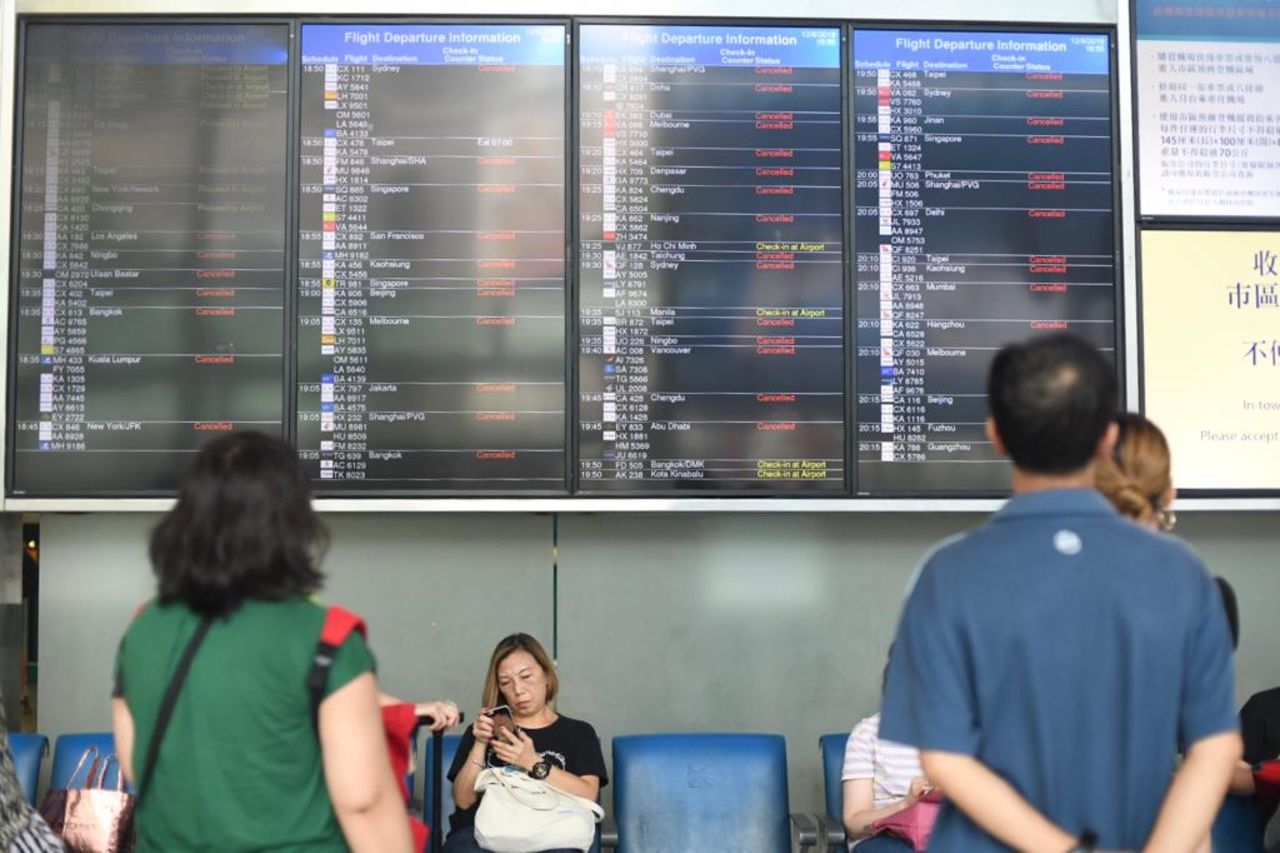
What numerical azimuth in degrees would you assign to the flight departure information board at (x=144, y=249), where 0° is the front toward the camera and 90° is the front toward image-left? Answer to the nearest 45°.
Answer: approximately 0°

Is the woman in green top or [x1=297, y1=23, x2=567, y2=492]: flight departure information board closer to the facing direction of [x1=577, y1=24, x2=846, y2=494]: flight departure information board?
the woman in green top

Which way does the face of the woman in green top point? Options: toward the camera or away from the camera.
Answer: away from the camera

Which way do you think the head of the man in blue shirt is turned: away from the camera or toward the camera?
away from the camera

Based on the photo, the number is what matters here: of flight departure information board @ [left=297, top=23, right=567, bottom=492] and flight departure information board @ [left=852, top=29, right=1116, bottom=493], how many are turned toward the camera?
2

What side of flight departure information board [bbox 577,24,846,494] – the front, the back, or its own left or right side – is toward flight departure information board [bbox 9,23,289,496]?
right

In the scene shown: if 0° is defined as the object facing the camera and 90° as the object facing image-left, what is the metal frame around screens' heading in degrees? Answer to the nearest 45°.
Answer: approximately 0°

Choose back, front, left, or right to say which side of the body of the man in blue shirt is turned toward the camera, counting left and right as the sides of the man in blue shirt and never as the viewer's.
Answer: back

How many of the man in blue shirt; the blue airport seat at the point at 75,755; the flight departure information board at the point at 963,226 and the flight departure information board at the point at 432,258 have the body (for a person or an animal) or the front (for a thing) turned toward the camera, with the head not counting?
3

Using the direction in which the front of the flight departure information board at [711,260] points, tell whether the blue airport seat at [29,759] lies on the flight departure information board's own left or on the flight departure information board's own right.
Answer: on the flight departure information board's own right

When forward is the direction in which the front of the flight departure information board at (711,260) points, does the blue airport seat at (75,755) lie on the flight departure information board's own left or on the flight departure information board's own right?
on the flight departure information board's own right

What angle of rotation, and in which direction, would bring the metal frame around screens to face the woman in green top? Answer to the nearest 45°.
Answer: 0° — it already faces them

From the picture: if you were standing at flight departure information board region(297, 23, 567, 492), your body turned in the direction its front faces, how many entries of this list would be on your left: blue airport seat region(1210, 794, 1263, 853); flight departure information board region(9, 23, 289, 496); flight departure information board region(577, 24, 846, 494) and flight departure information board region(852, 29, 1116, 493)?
3
